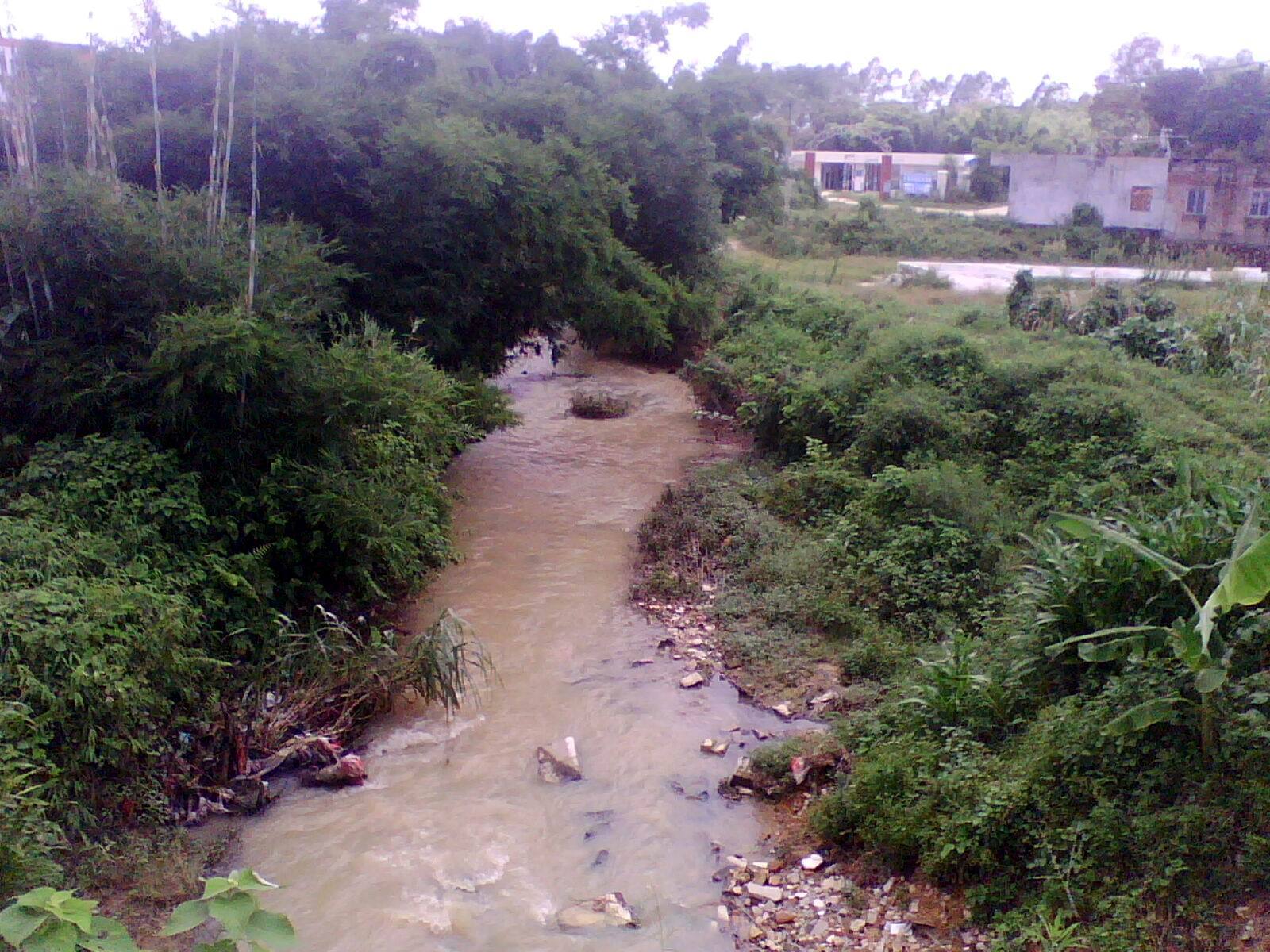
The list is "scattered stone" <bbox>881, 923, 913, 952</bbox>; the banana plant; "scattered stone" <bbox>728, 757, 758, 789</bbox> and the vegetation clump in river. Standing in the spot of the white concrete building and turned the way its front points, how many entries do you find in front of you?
4

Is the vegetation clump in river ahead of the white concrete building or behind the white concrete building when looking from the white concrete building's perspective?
ahead

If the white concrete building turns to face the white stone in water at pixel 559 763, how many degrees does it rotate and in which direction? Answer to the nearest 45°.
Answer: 0° — it already faces it

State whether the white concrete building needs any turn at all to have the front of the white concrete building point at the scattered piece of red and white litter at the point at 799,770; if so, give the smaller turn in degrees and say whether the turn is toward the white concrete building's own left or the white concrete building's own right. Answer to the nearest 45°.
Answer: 0° — it already faces it

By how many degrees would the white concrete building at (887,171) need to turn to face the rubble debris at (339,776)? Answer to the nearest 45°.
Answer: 0° — it already faces it

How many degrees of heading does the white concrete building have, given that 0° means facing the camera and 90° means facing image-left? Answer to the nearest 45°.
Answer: approximately 0°

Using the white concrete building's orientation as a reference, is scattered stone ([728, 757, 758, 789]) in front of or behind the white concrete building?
in front

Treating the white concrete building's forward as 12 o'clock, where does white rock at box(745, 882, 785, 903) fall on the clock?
The white rock is roughly at 12 o'clock from the white concrete building.

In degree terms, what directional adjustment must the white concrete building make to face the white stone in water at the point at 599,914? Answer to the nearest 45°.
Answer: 0° — it already faces it

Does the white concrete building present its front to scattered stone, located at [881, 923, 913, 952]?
yes

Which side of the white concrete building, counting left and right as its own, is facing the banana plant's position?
front
